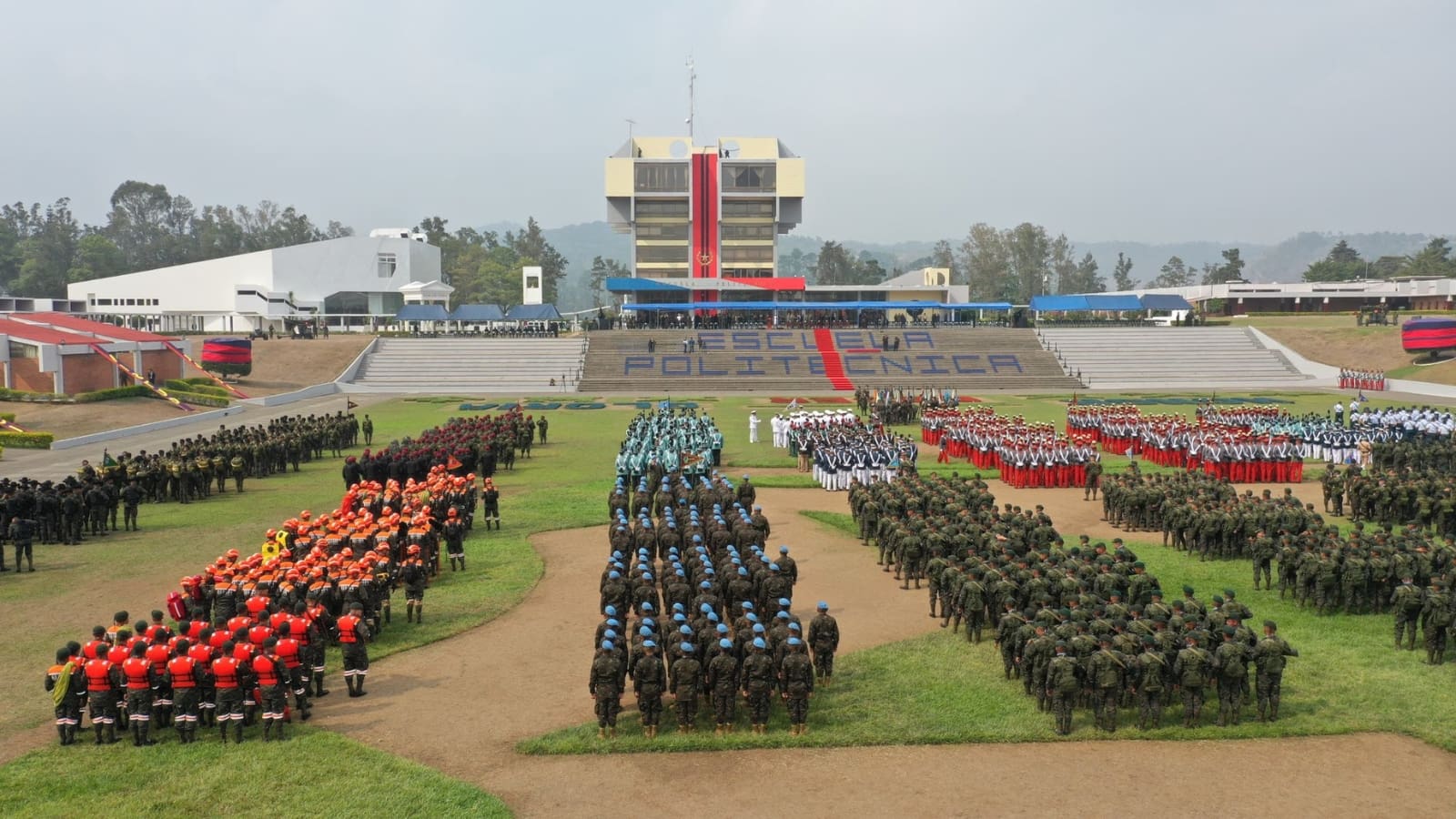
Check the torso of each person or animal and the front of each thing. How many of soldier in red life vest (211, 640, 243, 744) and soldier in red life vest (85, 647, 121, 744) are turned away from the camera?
2

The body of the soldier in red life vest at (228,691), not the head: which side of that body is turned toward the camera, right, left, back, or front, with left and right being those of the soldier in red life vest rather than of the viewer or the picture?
back

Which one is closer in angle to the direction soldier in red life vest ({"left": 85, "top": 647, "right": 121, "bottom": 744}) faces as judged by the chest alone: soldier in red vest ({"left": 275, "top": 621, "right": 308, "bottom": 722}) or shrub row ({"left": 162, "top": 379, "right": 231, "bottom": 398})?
the shrub row

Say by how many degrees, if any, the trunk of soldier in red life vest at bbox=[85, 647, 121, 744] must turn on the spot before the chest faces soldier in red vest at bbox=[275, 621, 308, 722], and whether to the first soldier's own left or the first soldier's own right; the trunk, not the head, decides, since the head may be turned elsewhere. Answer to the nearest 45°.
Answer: approximately 90° to the first soldier's own right

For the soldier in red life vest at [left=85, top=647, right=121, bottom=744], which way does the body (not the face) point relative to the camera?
away from the camera

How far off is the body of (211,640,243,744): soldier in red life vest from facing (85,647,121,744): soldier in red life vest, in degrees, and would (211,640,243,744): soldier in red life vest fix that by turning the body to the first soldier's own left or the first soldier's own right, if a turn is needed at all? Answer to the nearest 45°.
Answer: approximately 90° to the first soldier's own left

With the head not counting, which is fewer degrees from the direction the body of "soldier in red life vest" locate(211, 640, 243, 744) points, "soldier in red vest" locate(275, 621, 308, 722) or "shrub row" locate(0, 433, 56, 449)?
the shrub row
